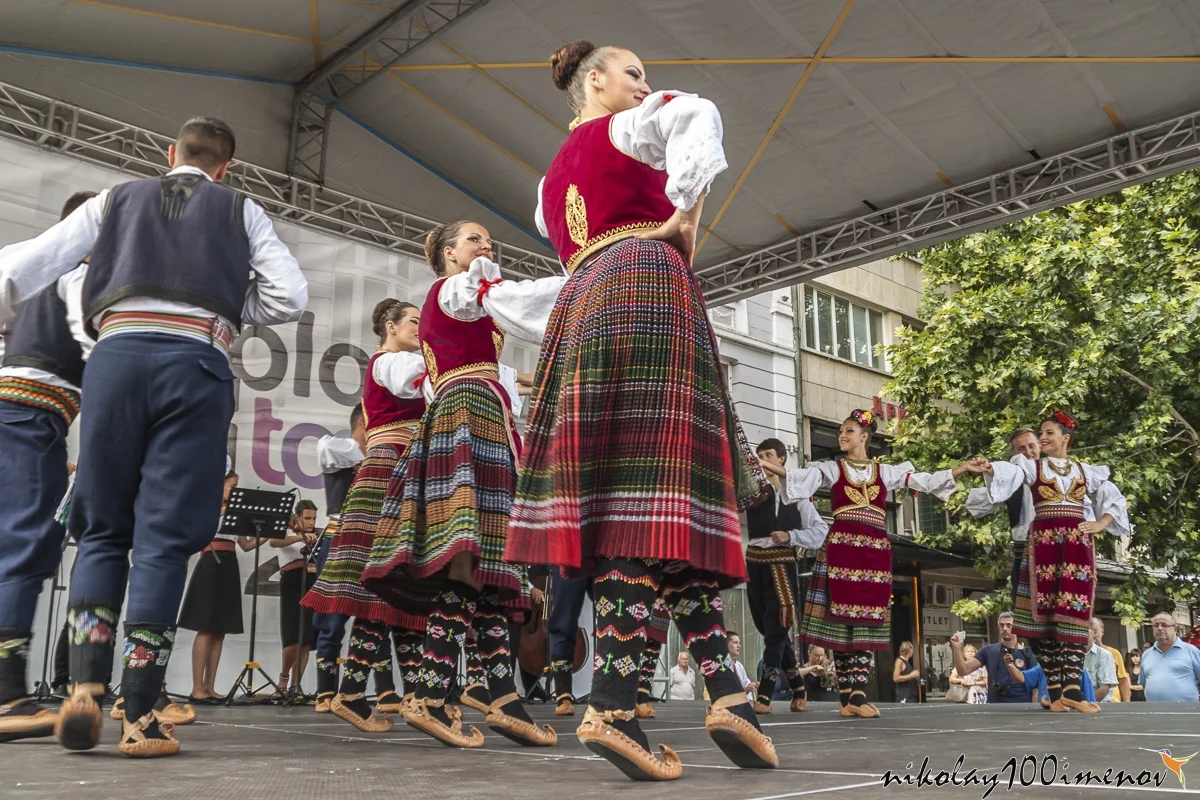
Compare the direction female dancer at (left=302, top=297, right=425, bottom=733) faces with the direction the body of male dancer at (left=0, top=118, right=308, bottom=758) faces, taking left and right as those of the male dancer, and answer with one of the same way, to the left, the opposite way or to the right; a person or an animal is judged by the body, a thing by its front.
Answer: to the right

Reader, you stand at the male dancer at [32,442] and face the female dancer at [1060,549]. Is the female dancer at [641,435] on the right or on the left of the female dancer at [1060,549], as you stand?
right

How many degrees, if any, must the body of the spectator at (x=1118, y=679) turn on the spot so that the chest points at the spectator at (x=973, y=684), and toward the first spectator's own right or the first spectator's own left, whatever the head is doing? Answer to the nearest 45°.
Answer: approximately 45° to the first spectator's own right

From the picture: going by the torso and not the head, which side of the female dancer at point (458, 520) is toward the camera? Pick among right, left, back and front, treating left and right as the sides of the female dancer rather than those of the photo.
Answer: right

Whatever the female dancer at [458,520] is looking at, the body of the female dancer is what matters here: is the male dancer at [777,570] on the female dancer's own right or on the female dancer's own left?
on the female dancer's own left

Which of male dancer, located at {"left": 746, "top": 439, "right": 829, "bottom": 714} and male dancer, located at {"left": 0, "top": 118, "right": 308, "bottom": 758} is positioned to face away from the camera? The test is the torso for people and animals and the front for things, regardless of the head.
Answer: male dancer, located at {"left": 0, "top": 118, "right": 308, "bottom": 758}

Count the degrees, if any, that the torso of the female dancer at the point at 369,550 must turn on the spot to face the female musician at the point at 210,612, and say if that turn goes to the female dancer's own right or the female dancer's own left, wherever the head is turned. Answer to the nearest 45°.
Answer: approximately 90° to the female dancer's own left

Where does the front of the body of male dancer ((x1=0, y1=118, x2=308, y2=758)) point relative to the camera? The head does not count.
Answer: away from the camera

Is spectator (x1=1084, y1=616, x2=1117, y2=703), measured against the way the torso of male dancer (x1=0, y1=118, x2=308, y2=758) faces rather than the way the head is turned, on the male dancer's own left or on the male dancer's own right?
on the male dancer's own right

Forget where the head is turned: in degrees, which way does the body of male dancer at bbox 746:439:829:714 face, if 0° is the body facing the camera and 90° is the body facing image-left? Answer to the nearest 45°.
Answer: approximately 0°

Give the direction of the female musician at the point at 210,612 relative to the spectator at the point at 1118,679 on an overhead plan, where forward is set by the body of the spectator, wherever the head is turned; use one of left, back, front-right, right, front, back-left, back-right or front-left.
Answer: front

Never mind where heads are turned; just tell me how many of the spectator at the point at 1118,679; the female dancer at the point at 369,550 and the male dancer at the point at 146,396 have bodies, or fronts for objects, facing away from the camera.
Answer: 1

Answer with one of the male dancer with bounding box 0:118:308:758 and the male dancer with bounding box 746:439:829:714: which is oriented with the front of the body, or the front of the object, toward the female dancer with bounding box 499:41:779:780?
the male dancer with bounding box 746:439:829:714

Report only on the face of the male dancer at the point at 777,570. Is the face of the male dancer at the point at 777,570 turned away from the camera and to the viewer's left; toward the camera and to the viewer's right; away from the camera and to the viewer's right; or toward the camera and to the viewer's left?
toward the camera and to the viewer's left

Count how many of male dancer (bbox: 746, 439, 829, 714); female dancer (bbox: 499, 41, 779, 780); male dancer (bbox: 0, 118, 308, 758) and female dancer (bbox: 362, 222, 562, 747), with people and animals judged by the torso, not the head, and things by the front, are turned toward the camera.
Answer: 1

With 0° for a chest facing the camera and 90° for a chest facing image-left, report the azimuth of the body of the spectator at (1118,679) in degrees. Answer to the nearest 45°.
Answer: approximately 45°

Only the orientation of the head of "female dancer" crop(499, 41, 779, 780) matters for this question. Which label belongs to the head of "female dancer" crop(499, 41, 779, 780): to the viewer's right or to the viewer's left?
to the viewer's right
